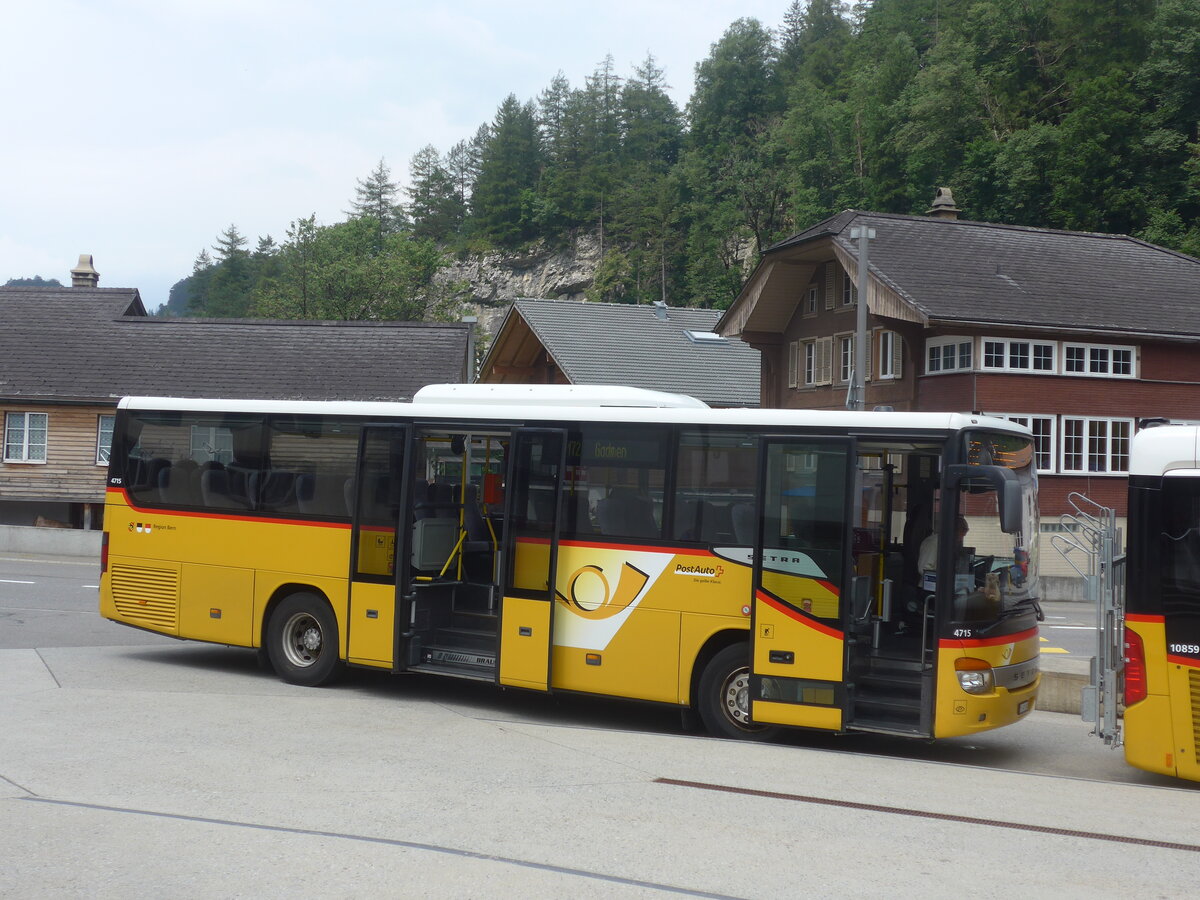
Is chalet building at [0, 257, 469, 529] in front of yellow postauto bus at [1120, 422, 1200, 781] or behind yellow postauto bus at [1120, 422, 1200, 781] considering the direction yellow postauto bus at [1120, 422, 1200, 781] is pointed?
behind

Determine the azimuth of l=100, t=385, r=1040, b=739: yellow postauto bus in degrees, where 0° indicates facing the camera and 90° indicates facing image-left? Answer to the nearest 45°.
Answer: approximately 315°

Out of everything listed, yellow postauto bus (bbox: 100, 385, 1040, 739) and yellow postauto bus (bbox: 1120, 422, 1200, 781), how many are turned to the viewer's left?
0

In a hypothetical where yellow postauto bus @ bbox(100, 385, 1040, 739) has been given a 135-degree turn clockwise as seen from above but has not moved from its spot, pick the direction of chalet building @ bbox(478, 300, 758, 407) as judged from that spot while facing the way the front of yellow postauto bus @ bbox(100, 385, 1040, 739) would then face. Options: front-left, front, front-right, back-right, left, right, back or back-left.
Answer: right

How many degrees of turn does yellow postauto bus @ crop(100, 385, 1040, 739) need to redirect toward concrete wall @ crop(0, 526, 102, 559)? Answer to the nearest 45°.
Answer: approximately 180°

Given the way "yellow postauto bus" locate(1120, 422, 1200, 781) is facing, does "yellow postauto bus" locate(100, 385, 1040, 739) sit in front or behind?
behind

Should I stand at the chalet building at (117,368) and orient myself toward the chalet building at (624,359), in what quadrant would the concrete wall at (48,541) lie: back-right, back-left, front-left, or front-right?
back-right

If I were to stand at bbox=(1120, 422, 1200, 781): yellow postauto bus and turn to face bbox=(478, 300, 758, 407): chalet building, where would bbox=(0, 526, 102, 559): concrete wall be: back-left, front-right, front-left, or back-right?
front-left

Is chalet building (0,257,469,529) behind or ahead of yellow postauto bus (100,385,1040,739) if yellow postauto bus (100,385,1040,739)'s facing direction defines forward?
behind
